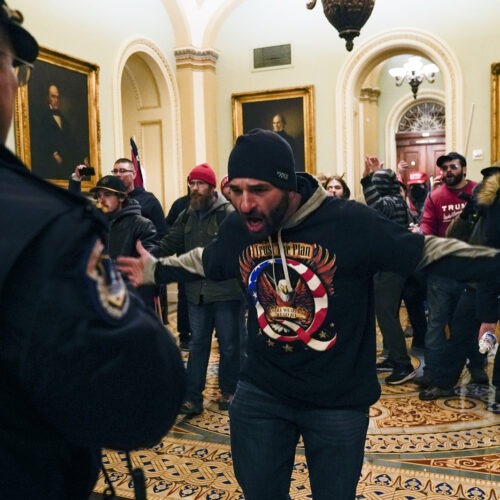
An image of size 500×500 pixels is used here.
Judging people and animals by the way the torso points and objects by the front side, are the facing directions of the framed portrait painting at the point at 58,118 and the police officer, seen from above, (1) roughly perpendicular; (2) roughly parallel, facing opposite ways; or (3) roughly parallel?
roughly perpendicular

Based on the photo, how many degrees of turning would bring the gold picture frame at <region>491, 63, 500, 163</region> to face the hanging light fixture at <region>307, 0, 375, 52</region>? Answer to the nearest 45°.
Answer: approximately 45° to its right

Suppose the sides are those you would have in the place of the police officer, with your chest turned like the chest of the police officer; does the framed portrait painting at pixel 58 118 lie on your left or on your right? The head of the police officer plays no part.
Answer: on your left

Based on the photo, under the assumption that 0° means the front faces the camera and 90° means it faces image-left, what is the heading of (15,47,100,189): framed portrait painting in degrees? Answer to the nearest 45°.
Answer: approximately 315°

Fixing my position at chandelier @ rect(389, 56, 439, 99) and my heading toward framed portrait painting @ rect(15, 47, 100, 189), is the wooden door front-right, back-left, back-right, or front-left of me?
back-right

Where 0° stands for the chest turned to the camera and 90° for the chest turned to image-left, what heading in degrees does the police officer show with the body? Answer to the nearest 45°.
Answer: approximately 225°

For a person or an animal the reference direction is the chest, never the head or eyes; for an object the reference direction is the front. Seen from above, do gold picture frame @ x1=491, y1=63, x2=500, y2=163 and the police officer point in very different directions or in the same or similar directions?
very different directions

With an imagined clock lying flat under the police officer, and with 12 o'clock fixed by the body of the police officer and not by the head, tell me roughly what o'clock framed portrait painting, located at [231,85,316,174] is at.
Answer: The framed portrait painting is roughly at 11 o'clock from the police officer.

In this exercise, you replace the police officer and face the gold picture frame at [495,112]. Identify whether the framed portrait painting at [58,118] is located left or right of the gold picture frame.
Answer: left

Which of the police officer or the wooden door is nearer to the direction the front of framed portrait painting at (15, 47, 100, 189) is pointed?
the police officer

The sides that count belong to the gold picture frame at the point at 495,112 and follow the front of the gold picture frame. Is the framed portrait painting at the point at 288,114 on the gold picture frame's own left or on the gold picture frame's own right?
on the gold picture frame's own right
